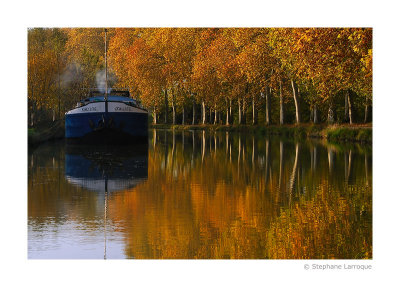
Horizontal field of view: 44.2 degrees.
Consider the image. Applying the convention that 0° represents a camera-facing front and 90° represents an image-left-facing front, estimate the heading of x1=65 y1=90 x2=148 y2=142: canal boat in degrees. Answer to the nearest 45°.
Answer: approximately 0°
